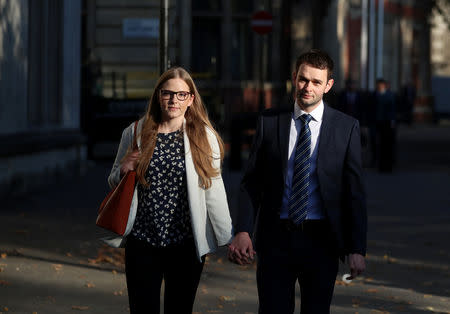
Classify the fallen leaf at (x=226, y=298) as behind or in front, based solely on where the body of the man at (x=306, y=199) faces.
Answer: behind

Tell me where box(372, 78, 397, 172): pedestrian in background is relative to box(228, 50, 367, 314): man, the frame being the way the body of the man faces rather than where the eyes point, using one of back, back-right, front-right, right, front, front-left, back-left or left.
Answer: back

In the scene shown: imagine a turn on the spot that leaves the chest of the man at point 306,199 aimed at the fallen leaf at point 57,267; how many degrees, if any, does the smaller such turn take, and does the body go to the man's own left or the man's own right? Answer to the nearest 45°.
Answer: approximately 135° to the man's own right

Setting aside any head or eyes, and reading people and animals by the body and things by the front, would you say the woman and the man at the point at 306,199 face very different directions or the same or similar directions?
same or similar directions

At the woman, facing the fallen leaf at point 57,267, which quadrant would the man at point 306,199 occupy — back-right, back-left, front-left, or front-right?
back-right

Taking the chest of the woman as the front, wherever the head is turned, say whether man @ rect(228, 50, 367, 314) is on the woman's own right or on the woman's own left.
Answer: on the woman's own left

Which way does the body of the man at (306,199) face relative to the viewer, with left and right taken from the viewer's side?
facing the viewer

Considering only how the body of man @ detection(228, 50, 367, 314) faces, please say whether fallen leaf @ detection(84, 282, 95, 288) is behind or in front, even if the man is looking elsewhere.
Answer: behind

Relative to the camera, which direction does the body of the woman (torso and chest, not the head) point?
toward the camera
